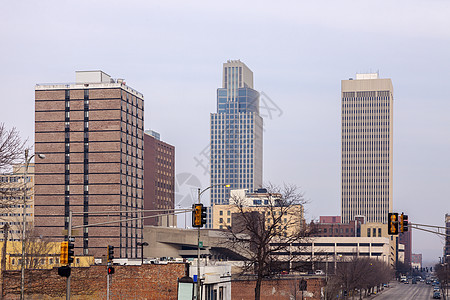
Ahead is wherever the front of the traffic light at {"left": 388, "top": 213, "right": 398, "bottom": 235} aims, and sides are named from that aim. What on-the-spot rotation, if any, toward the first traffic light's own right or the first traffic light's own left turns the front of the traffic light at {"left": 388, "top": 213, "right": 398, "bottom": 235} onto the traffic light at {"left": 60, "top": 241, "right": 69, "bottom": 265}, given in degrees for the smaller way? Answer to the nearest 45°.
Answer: approximately 45° to the first traffic light's own right

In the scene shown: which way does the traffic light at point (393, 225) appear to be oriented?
toward the camera

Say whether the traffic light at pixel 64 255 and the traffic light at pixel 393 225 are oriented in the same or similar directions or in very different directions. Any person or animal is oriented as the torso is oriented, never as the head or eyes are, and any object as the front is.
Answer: same or similar directions

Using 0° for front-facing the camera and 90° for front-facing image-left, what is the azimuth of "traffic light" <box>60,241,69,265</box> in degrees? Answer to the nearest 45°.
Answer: approximately 0°

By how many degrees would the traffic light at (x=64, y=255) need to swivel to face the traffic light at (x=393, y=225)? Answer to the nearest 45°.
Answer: approximately 90° to its left

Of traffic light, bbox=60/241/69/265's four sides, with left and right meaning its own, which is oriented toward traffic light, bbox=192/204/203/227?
left

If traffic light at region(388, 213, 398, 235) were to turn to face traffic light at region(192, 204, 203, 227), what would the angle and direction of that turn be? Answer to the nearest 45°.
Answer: approximately 45° to its right

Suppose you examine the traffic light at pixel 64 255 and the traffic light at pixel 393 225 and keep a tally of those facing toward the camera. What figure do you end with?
2
